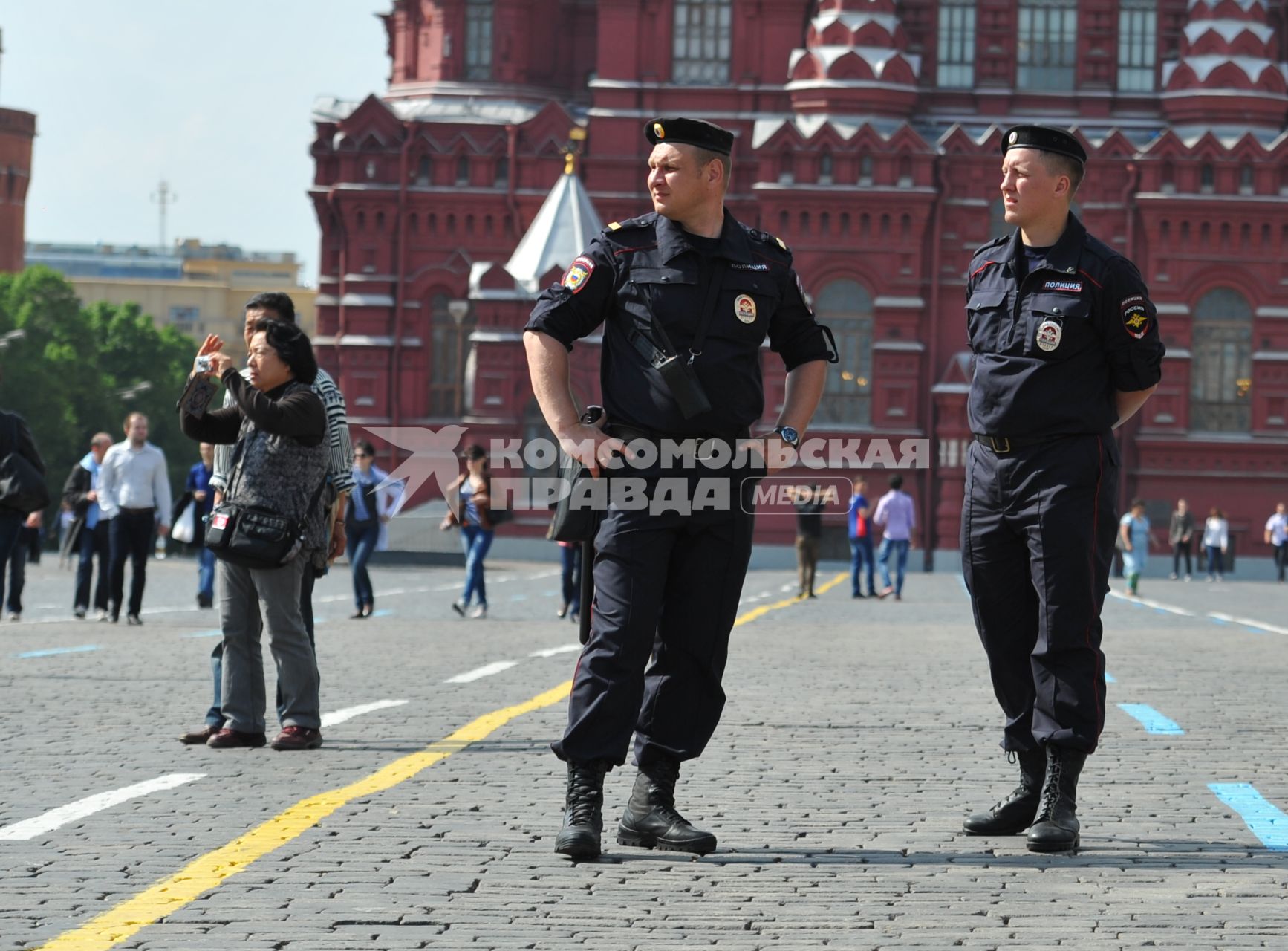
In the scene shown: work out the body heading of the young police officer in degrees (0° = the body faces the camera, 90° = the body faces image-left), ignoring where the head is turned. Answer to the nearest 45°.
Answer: approximately 45°

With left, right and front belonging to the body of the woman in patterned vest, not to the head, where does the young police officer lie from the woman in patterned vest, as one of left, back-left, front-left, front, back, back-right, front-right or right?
back-left

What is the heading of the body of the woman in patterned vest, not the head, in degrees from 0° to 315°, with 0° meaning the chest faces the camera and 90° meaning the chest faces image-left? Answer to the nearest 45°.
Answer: approximately 90°

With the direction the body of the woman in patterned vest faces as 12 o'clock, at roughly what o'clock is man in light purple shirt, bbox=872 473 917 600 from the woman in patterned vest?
The man in light purple shirt is roughly at 4 o'clock from the woman in patterned vest.

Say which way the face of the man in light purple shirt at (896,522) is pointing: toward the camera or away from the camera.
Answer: away from the camera

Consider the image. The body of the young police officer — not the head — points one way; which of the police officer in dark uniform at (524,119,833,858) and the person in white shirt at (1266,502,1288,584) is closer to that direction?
the police officer in dark uniform
